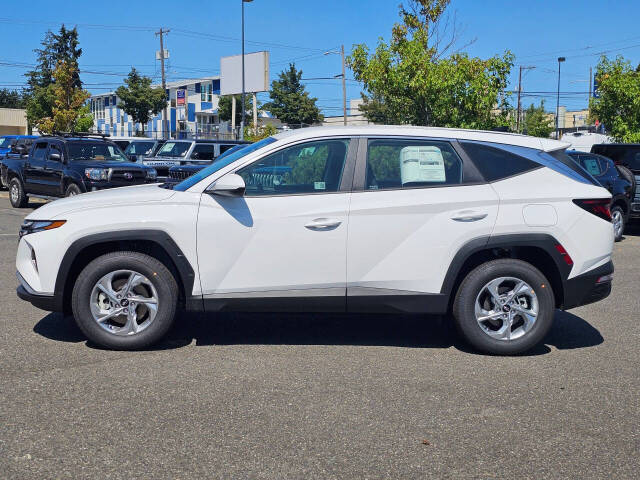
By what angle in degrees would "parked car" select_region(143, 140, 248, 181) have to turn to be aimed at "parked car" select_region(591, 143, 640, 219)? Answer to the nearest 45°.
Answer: approximately 90° to its left

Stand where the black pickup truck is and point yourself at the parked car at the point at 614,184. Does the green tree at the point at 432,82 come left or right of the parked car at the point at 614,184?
left

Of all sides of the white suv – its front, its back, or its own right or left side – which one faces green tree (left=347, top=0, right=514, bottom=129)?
right

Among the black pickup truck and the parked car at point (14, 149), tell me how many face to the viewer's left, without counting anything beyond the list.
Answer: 0

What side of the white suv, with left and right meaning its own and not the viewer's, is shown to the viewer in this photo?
left

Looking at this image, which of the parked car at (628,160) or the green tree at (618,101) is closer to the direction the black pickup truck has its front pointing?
the parked car

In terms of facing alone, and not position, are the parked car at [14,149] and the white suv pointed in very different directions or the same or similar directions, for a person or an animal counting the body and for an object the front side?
very different directions

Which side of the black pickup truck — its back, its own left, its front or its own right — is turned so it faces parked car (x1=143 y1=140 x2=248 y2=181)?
left

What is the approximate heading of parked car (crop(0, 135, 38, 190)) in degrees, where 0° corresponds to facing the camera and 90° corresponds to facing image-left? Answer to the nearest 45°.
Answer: approximately 315°

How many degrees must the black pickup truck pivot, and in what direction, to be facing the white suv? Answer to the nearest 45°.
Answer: approximately 45° to its right

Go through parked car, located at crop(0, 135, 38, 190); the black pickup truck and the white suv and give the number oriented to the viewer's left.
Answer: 1
